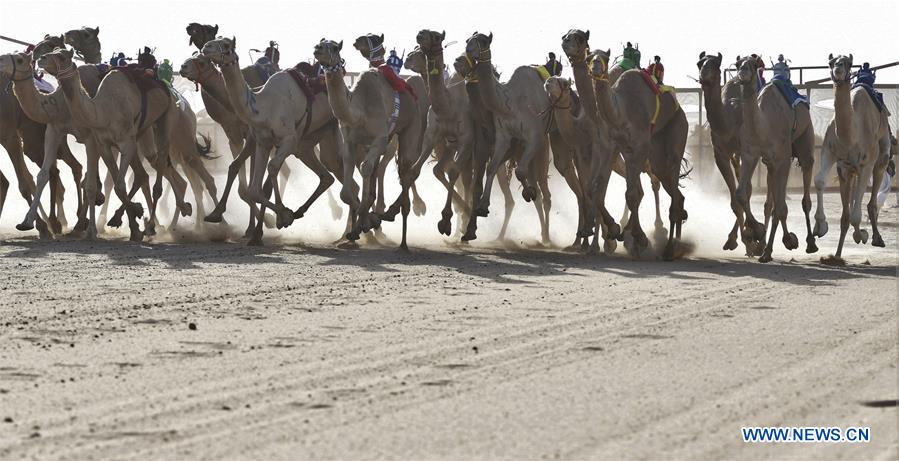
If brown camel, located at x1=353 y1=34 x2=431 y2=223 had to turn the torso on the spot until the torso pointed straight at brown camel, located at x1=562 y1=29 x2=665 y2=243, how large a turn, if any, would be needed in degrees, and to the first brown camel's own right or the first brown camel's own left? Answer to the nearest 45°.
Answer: approximately 90° to the first brown camel's own left

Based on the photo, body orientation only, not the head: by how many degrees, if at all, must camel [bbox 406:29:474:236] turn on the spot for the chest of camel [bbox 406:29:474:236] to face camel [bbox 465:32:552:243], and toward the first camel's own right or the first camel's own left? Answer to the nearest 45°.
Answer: approximately 135° to the first camel's own left

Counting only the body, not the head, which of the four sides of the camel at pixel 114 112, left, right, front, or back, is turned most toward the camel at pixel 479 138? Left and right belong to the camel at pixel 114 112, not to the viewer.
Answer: back

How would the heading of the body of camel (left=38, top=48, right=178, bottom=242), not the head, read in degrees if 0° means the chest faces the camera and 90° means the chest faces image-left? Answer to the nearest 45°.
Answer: approximately 45°

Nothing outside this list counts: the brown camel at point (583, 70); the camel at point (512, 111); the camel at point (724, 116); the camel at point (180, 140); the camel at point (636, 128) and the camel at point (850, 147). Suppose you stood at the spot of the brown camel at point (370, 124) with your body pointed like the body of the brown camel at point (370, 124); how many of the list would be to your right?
1

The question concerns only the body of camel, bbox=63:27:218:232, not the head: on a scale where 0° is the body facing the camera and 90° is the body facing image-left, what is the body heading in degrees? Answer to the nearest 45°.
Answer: approximately 45°

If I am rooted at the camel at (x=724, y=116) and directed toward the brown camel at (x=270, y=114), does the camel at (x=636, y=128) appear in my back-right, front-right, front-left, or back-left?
front-left

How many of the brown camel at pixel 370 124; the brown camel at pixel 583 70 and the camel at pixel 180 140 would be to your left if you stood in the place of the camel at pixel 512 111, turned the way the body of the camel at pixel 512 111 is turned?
1

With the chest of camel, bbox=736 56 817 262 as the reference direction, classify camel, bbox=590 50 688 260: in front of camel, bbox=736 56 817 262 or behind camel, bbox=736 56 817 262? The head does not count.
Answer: in front

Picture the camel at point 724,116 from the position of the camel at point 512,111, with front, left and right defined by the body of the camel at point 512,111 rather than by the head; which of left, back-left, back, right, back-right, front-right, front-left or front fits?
back-left

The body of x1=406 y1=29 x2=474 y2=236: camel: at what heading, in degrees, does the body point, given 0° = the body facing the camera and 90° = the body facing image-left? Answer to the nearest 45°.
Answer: approximately 45°

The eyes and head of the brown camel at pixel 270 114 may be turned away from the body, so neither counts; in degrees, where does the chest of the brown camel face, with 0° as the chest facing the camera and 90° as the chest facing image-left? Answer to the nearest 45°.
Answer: approximately 45°

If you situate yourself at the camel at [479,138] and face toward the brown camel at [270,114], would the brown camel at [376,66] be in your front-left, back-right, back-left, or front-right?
front-right

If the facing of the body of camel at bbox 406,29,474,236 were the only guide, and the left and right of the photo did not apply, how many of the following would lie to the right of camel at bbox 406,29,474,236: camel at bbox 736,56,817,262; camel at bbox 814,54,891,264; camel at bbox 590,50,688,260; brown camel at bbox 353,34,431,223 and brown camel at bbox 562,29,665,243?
1
